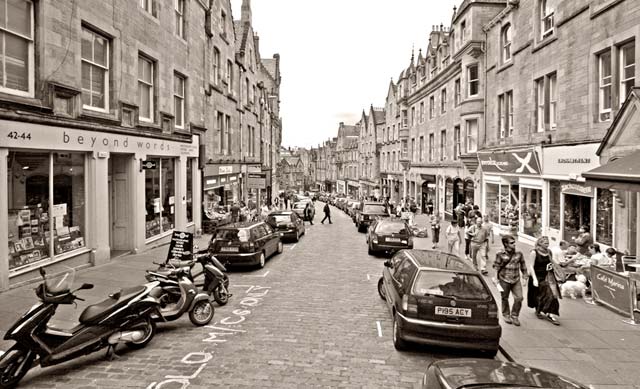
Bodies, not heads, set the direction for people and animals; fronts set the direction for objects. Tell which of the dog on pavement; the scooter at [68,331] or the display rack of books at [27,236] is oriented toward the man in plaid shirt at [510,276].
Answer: the display rack of books

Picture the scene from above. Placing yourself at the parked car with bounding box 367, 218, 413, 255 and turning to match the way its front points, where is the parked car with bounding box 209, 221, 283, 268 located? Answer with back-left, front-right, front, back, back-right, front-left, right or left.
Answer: back-left

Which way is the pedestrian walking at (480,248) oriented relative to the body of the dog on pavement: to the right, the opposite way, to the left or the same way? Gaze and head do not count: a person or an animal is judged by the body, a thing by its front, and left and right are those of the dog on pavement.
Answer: to the right

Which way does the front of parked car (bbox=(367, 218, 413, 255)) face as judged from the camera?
facing away from the viewer

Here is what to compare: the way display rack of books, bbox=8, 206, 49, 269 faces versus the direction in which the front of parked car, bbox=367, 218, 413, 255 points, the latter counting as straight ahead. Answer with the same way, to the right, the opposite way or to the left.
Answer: to the right

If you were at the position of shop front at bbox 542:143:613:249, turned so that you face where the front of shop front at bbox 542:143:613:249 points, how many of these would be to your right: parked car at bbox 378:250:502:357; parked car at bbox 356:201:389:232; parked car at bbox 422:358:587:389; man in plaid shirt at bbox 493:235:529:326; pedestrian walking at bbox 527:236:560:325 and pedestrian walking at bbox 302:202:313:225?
2

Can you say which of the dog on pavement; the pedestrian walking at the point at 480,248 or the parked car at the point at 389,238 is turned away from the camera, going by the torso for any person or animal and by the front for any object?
the parked car

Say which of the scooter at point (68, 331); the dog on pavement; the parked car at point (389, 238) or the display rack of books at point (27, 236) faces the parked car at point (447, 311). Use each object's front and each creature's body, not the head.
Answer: the display rack of books

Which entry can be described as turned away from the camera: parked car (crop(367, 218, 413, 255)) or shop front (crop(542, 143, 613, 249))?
the parked car

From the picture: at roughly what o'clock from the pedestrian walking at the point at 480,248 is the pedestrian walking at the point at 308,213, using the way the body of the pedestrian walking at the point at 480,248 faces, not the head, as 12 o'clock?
the pedestrian walking at the point at 308,213 is roughly at 5 o'clock from the pedestrian walking at the point at 480,248.

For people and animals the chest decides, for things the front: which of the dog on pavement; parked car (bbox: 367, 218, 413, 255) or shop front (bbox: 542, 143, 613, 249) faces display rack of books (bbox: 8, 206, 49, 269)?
the shop front

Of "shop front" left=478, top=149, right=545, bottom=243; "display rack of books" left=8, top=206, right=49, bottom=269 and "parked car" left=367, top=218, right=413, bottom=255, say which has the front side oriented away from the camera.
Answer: the parked car

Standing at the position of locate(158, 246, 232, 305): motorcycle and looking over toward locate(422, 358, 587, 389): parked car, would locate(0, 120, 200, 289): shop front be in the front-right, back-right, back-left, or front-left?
back-right
